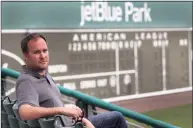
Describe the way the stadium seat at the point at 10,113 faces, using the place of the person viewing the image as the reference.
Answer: facing to the right of the viewer

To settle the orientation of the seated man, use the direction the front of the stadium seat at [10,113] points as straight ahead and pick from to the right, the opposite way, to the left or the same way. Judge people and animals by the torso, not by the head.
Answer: the same way

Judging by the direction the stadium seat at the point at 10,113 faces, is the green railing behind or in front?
in front

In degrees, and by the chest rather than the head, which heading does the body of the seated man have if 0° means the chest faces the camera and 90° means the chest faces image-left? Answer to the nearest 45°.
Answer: approximately 270°
